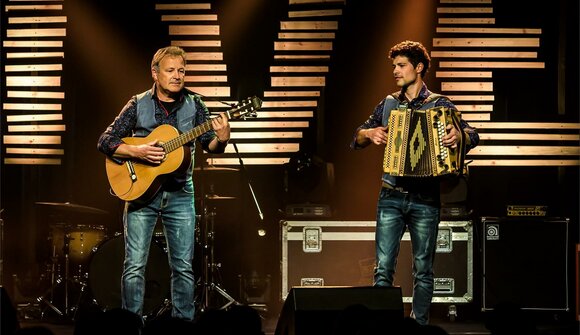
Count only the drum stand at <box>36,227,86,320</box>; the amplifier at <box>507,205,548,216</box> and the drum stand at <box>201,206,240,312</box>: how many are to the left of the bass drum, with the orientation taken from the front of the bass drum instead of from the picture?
2

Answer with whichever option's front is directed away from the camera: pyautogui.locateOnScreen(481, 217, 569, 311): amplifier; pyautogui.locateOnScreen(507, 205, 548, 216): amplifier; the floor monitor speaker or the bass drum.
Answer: the floor monitor speaker

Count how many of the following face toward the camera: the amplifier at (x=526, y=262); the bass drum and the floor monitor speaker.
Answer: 2

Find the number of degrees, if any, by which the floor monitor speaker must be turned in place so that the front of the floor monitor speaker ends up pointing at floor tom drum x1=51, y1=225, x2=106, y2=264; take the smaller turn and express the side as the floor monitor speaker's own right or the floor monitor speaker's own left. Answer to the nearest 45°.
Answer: approximately 45° to the floor monitor speaker's own left

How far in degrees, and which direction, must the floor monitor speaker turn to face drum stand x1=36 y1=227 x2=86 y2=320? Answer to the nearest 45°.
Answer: approximately 45° to its left

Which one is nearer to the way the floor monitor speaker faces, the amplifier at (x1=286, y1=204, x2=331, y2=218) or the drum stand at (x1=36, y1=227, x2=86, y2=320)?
the amplifier

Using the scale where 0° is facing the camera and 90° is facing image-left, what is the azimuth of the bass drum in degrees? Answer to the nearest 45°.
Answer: approximately 0°

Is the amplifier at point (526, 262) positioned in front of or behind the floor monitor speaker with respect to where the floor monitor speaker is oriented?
in front

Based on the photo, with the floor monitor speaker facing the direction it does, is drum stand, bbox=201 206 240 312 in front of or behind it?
in front

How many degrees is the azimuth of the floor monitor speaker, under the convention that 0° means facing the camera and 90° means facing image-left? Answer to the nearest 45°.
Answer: approximately 180°
